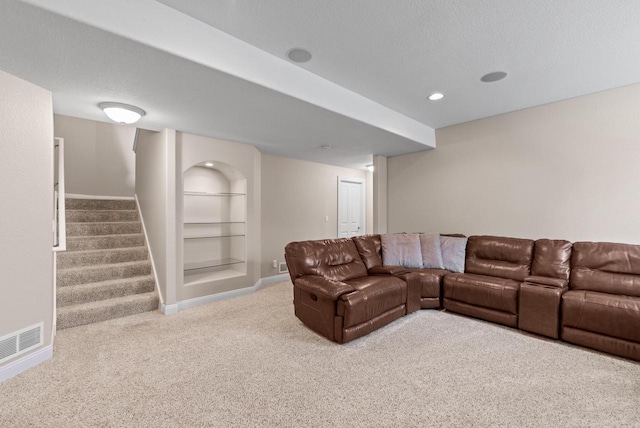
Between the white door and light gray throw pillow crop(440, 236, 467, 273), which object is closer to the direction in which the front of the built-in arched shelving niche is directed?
the light gray throw pillow

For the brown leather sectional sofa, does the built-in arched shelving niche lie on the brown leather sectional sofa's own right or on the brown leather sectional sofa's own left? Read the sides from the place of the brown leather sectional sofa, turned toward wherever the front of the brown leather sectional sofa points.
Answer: on the brown leather sectional sofa's own right

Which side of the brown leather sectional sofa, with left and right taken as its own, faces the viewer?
front

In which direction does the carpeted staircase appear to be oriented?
toward the camera

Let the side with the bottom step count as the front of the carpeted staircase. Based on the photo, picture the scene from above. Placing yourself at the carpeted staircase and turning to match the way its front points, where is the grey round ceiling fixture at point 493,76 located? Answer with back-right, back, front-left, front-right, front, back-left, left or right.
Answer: front-left

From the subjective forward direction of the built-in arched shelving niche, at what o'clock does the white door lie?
The white door is roughly at 10 o'clock from the built-in arched shelving niche.

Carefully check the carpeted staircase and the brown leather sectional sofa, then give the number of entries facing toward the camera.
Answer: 2

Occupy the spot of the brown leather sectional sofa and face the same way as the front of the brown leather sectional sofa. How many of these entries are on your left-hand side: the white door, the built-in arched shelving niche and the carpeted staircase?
0

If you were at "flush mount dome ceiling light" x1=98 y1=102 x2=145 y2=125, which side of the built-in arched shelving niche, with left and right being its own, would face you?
right

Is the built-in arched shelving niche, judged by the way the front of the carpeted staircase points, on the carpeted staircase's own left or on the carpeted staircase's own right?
on the carpeted staircase's own left
